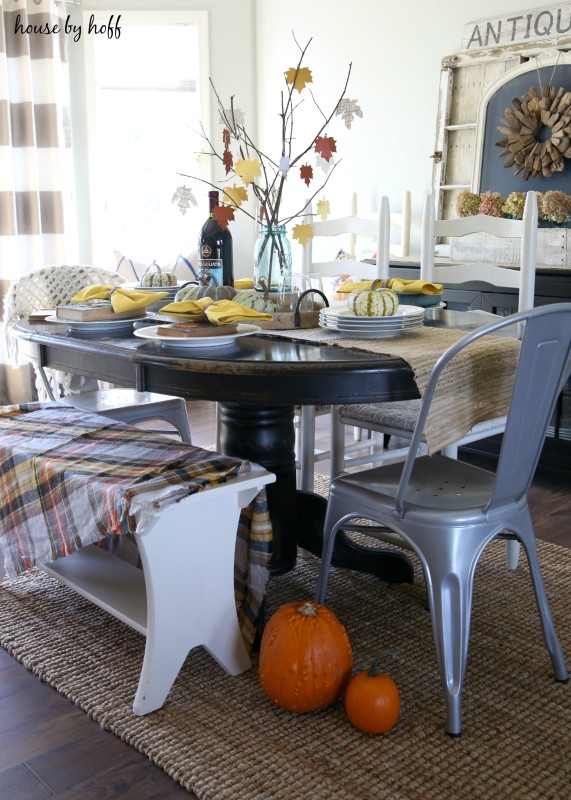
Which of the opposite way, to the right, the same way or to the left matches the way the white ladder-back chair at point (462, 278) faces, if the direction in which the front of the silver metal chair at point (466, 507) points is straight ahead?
to the left

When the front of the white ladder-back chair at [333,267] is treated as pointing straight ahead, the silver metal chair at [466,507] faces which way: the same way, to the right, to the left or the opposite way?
to the right

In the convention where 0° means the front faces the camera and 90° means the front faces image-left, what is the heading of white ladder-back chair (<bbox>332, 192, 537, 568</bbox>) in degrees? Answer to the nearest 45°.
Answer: approximately 45°

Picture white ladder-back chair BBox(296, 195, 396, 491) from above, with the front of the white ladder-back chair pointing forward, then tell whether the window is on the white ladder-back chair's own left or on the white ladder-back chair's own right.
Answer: on the white ladder-back chair's own right

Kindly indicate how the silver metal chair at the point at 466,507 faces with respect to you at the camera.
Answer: facing away from the viewer and to the left of the viewer

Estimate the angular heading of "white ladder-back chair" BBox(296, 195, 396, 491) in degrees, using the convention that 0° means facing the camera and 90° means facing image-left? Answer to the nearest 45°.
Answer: approximately 45°

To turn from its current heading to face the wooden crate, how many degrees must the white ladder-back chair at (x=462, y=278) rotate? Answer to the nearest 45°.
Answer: approximately 135° to its right
